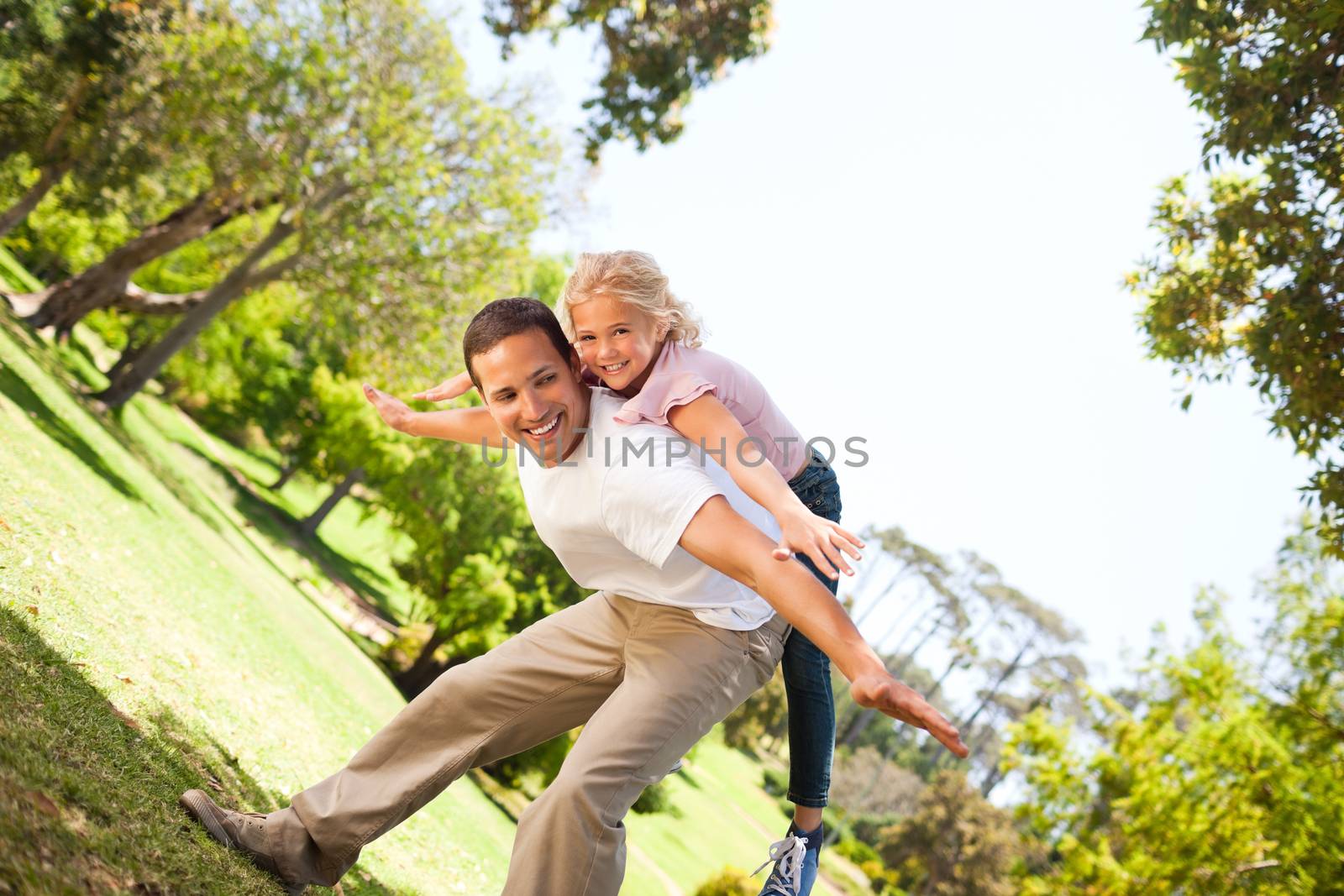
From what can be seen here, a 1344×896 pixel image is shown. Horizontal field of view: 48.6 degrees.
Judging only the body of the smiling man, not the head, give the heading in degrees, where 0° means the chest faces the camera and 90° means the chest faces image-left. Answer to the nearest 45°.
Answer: approximately 45°

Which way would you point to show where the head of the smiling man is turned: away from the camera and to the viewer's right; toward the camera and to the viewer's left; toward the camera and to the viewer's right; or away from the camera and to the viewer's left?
toward the camera and to the viewer's left

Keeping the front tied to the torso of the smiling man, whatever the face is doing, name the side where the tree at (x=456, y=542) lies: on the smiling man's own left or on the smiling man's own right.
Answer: on the smiling man's own right

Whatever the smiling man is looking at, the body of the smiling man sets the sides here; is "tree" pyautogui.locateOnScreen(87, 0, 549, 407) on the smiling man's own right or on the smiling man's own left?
on the smiling man's own right

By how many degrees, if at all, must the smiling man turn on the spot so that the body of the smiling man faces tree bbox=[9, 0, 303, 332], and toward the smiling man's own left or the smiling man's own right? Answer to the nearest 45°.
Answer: approximately 90° to the smiling man's own right

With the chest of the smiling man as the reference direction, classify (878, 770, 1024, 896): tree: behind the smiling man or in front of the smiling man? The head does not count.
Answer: behind

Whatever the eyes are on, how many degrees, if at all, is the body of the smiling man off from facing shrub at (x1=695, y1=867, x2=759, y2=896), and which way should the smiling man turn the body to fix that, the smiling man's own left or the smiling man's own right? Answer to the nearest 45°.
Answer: approximately 135° to the smiling man's own right

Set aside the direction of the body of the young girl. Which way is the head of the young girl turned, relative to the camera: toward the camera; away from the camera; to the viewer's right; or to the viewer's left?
toward the camera
